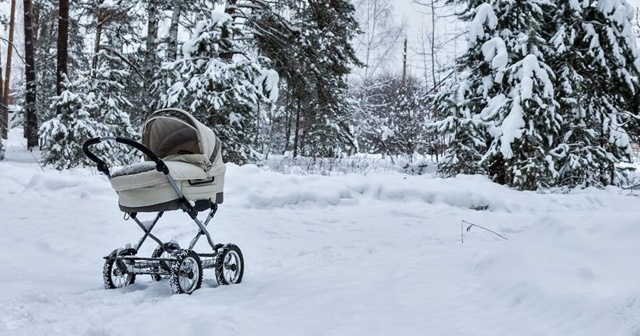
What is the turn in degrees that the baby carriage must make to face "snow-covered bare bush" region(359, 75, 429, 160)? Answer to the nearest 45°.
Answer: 0° — it already faces it

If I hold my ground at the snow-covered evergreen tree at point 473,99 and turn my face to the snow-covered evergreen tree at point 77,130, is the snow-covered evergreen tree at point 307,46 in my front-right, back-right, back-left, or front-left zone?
front-right

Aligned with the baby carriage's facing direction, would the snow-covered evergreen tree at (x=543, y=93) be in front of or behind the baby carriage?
in front

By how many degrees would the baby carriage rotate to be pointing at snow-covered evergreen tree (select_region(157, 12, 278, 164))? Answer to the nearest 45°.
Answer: approximately 45° to its left

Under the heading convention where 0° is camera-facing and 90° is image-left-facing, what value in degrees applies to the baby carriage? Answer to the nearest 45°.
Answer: approximately 225°

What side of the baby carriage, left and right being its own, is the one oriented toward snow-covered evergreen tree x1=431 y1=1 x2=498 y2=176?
front

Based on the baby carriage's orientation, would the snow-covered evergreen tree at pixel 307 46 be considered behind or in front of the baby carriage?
in front
